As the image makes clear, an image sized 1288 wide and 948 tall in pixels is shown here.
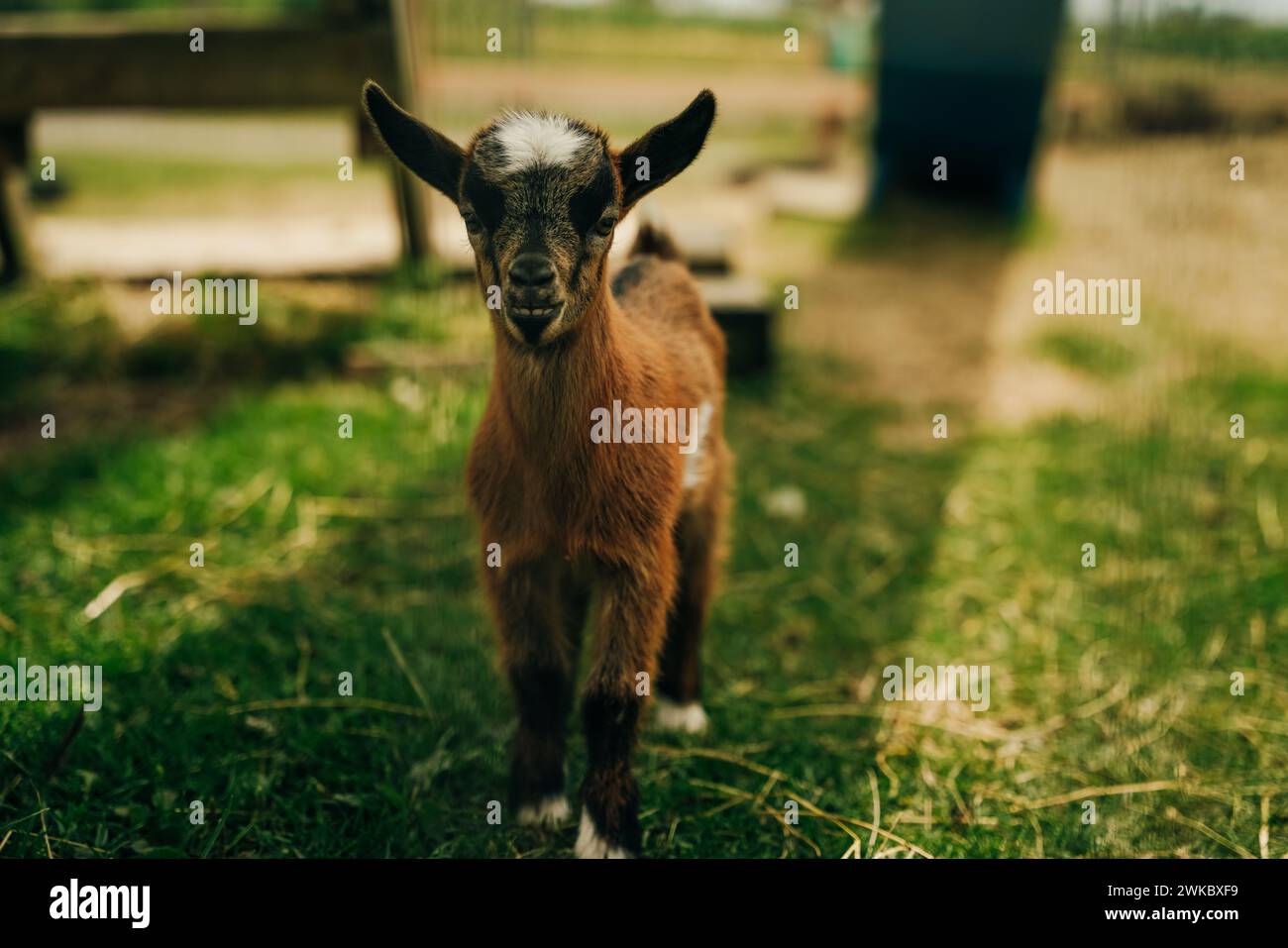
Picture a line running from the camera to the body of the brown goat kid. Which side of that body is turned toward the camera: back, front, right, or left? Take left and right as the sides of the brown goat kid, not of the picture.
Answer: front

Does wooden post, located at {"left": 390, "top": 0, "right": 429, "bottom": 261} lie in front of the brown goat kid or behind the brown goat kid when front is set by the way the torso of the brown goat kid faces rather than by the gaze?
behind

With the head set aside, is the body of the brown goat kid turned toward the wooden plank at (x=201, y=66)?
no

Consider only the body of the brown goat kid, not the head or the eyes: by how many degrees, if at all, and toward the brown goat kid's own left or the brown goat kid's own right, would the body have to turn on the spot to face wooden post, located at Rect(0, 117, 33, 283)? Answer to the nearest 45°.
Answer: approximately 135° to the brown goat kid's own right
